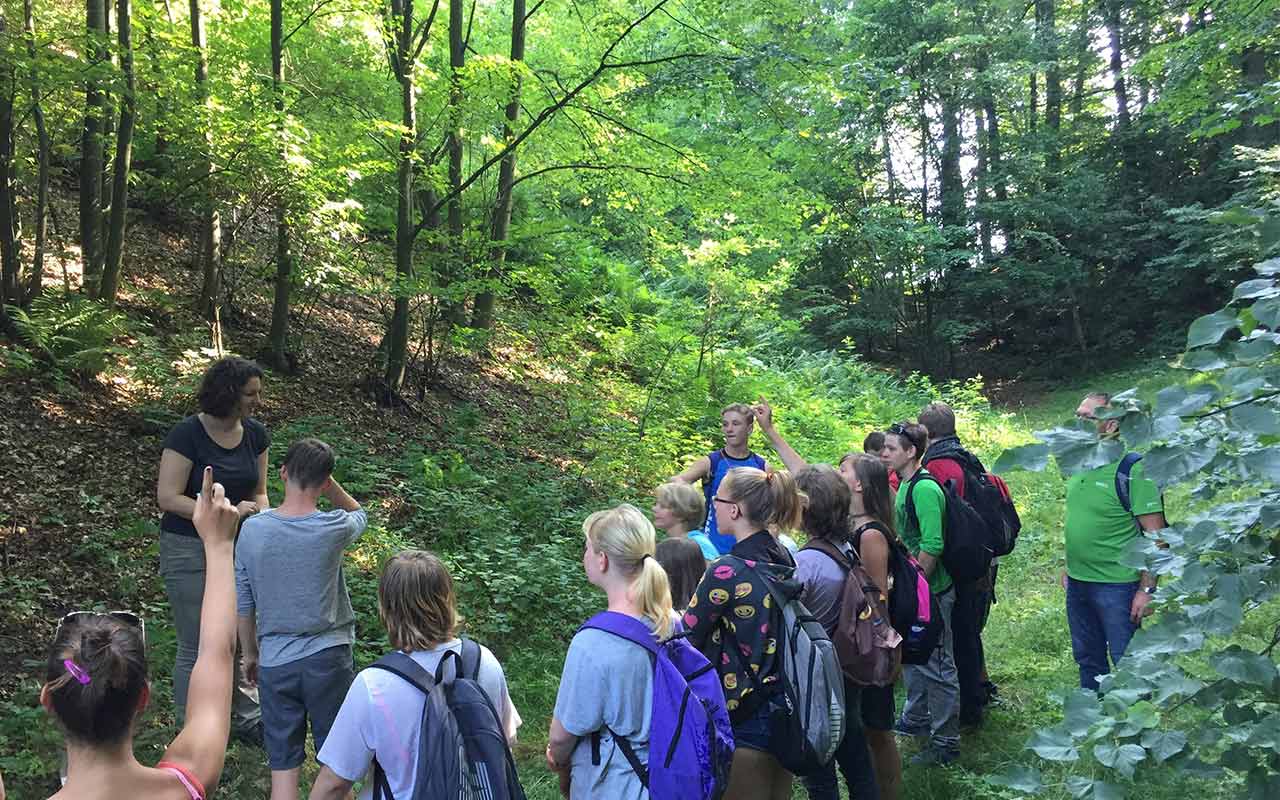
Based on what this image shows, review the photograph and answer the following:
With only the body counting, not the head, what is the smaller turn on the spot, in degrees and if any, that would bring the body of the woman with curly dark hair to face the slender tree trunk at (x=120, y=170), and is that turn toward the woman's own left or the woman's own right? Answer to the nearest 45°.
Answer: approximately 135° to the woman's own left

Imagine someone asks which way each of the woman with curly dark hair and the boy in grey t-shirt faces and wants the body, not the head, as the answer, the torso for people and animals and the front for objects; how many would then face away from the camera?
1

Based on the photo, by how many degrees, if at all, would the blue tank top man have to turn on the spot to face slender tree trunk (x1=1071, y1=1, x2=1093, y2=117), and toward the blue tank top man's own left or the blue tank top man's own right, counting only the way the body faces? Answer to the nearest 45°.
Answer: approximately 135° to the blue tank top man's own left

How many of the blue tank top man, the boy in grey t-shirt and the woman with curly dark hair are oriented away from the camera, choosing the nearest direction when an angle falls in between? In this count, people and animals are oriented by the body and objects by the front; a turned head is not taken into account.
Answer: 1

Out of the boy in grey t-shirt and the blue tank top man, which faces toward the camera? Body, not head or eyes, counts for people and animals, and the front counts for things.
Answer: the blue tank top man

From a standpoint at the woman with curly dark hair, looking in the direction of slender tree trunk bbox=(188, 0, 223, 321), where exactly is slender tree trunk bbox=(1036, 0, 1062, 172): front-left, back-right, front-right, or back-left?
front-right

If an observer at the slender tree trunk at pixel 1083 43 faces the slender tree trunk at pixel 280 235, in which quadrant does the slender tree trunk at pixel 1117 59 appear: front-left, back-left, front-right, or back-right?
back-left

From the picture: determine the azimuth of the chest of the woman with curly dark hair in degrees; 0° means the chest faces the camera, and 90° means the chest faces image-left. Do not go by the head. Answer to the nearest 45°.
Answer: approximately 315°

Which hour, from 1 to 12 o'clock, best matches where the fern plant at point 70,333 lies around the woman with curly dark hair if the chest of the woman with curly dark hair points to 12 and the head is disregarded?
The fern plant is roughly at 7 o'clock from the woman with curly dark hair.

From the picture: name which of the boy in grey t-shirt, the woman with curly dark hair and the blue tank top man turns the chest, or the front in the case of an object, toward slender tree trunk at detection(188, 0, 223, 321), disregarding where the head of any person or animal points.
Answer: the boy in grey t-shirt

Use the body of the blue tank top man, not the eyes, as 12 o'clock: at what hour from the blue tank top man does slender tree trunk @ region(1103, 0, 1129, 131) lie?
The slender tree trunk is roughly at 7 o'clock from the blue tank top man.

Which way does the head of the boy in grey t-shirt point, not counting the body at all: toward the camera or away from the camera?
away from the camera

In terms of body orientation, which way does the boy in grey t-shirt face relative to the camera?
away from the camera

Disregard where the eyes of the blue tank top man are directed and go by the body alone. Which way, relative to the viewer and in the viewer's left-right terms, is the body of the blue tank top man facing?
facing the viewer

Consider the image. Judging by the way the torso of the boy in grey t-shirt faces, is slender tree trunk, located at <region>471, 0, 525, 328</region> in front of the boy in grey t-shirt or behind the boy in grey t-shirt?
in front

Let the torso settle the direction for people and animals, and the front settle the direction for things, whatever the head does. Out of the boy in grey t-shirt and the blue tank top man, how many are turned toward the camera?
1

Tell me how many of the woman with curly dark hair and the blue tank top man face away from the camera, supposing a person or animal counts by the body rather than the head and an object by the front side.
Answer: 0
